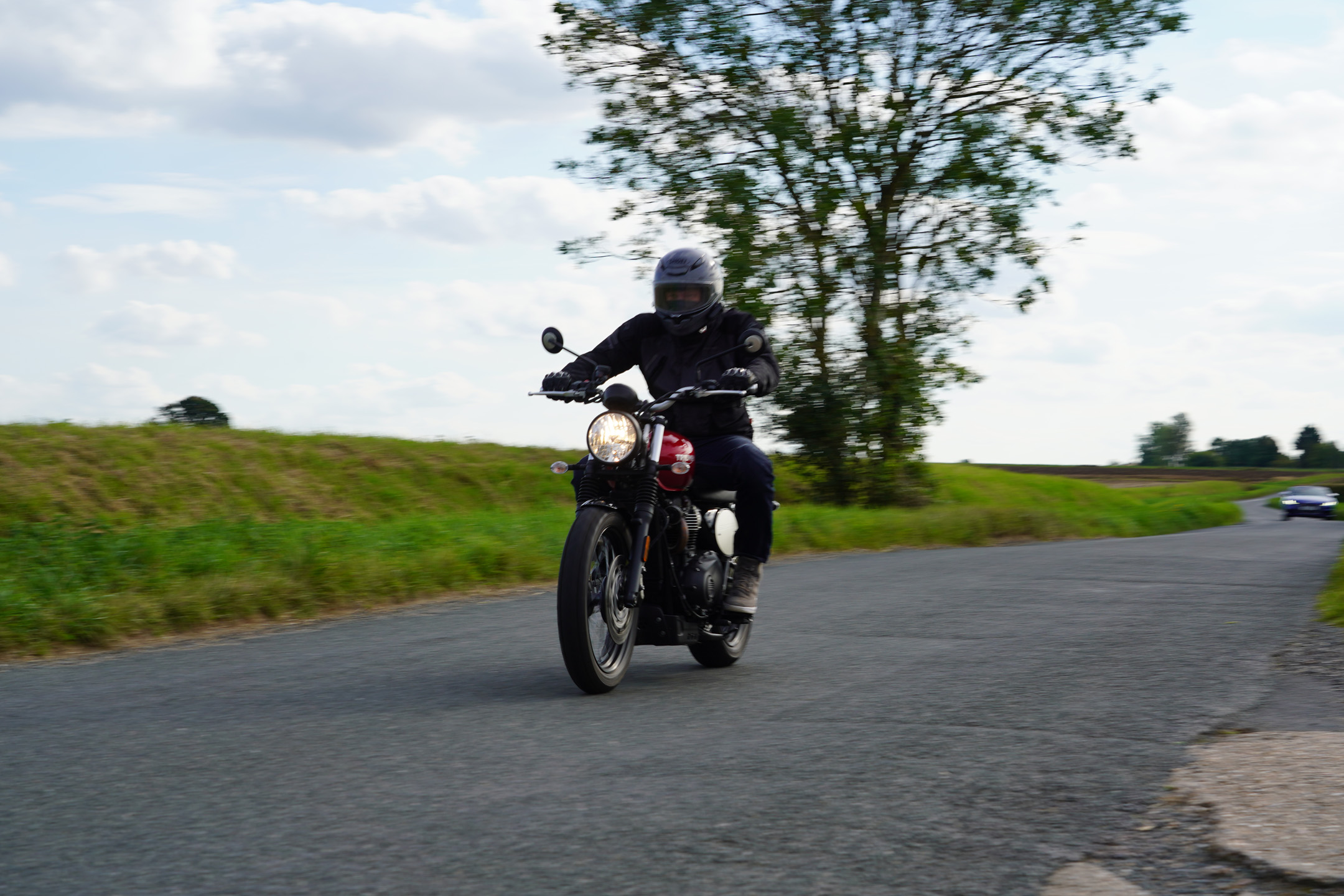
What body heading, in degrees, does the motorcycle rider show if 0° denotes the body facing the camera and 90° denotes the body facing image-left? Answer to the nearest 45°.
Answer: approximately 45°

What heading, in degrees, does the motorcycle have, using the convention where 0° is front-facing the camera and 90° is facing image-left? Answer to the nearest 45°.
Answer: approximately 45°

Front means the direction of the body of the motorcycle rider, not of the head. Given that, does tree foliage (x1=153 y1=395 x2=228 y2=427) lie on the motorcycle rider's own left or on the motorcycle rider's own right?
on the motorcycle rider's own right

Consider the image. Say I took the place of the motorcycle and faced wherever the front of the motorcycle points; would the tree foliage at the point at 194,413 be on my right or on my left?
on my right
